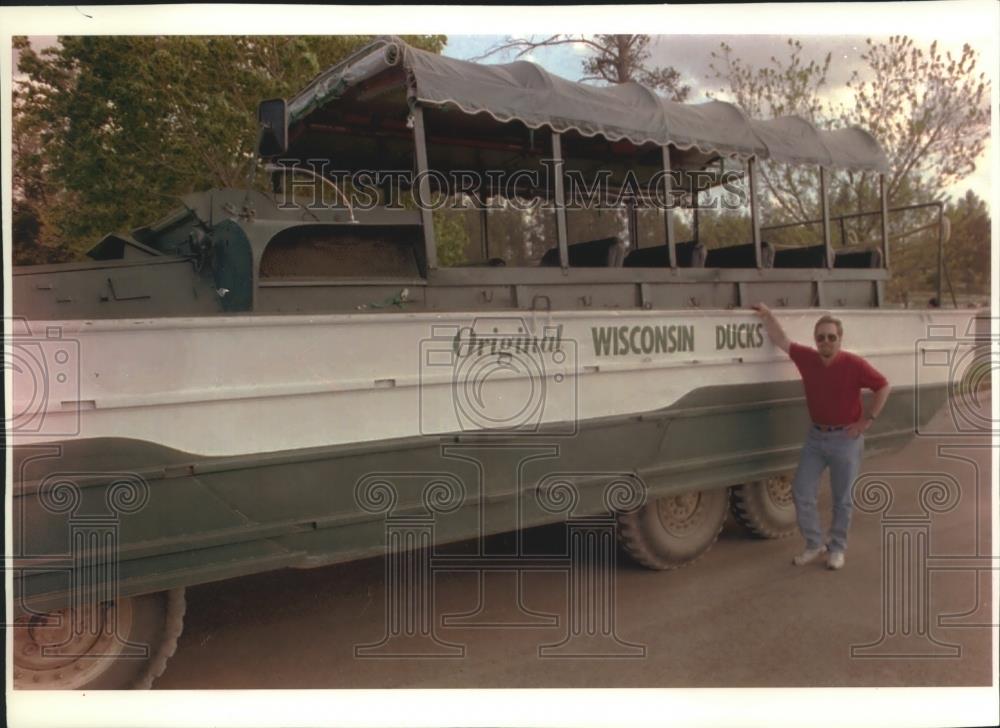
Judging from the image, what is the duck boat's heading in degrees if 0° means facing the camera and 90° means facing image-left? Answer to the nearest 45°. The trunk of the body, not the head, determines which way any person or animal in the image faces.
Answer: approximately 45°

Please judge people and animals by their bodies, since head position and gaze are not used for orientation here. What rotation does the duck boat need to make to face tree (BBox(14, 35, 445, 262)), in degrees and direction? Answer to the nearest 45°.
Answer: approximately 90° to its right

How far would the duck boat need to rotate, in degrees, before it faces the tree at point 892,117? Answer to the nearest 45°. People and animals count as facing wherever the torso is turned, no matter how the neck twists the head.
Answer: approximately 180°
